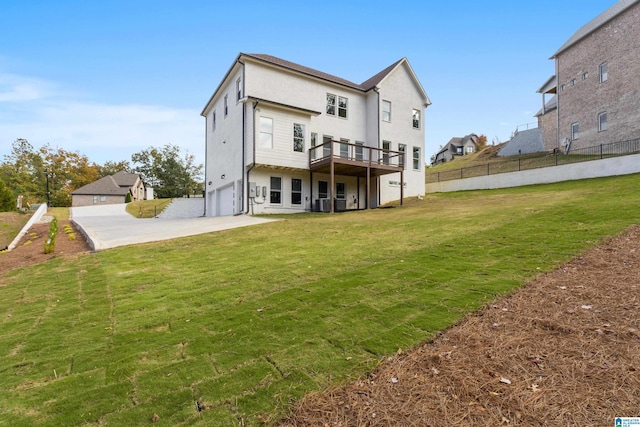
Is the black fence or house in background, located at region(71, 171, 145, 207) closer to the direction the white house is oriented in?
the house in background

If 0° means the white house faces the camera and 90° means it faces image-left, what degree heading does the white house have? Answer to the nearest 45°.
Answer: approximately 135°

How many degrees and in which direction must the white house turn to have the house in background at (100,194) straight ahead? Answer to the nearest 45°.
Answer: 0° — it already faces it

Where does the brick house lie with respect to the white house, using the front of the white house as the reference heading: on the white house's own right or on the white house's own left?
on the white house's own right

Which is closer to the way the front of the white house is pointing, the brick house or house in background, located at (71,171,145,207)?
the house in background

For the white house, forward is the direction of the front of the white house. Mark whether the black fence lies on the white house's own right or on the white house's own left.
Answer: on the white house's own right
